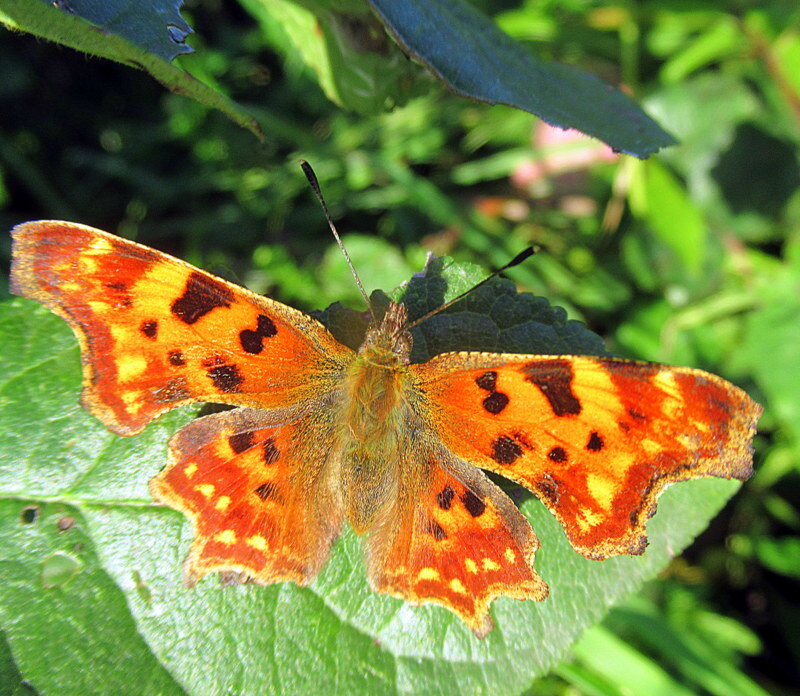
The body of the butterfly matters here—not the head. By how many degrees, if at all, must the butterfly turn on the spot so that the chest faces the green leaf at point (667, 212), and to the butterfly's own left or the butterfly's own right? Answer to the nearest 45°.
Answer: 0° — it already faces it

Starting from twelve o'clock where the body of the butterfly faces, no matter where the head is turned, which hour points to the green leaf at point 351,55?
The green leaf is roughly at 11 o'clock from the butterfly.

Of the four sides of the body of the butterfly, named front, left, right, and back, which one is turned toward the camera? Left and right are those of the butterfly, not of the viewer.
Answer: back

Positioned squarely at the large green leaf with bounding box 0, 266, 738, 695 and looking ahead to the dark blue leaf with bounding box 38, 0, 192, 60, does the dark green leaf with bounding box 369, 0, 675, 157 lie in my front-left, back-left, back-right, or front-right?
front-right

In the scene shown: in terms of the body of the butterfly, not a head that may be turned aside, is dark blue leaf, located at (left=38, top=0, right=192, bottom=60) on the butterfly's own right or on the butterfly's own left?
on the butterfly's own left

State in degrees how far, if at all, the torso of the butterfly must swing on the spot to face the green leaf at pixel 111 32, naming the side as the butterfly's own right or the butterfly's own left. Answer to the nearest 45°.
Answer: approximately 90° to the butterfly's own left
